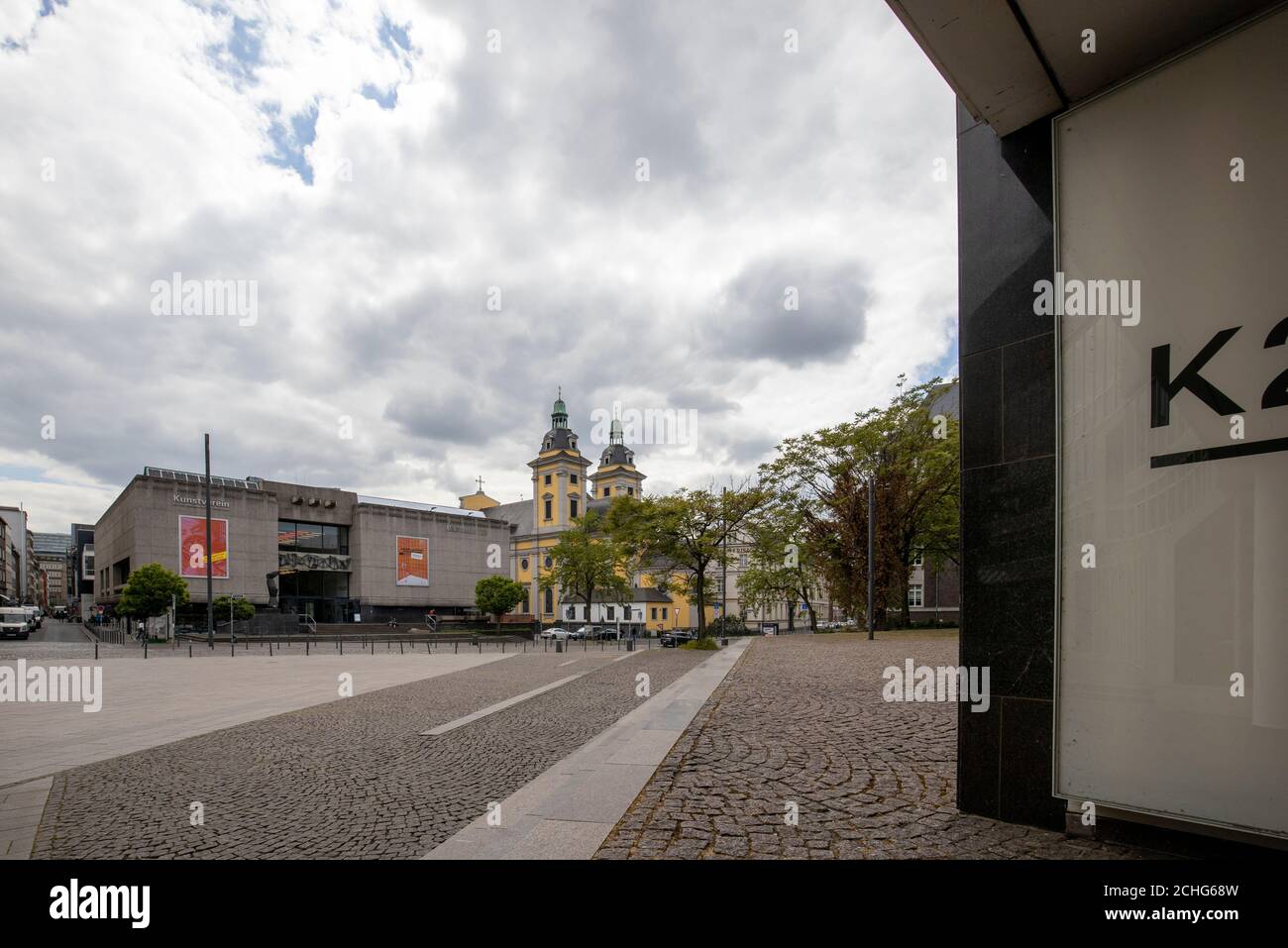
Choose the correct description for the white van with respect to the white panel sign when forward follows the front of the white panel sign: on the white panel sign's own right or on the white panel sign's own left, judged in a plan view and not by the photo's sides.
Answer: on the white panel sign's own right

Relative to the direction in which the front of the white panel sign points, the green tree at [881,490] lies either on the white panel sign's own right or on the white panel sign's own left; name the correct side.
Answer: on the white panel sign's own right

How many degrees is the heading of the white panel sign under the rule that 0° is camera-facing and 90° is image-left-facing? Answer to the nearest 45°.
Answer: approximately 45°
